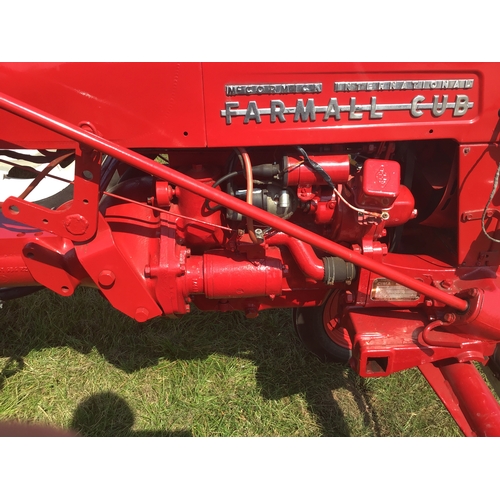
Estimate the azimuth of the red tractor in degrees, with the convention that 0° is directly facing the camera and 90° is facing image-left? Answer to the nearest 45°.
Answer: approximately 270°
